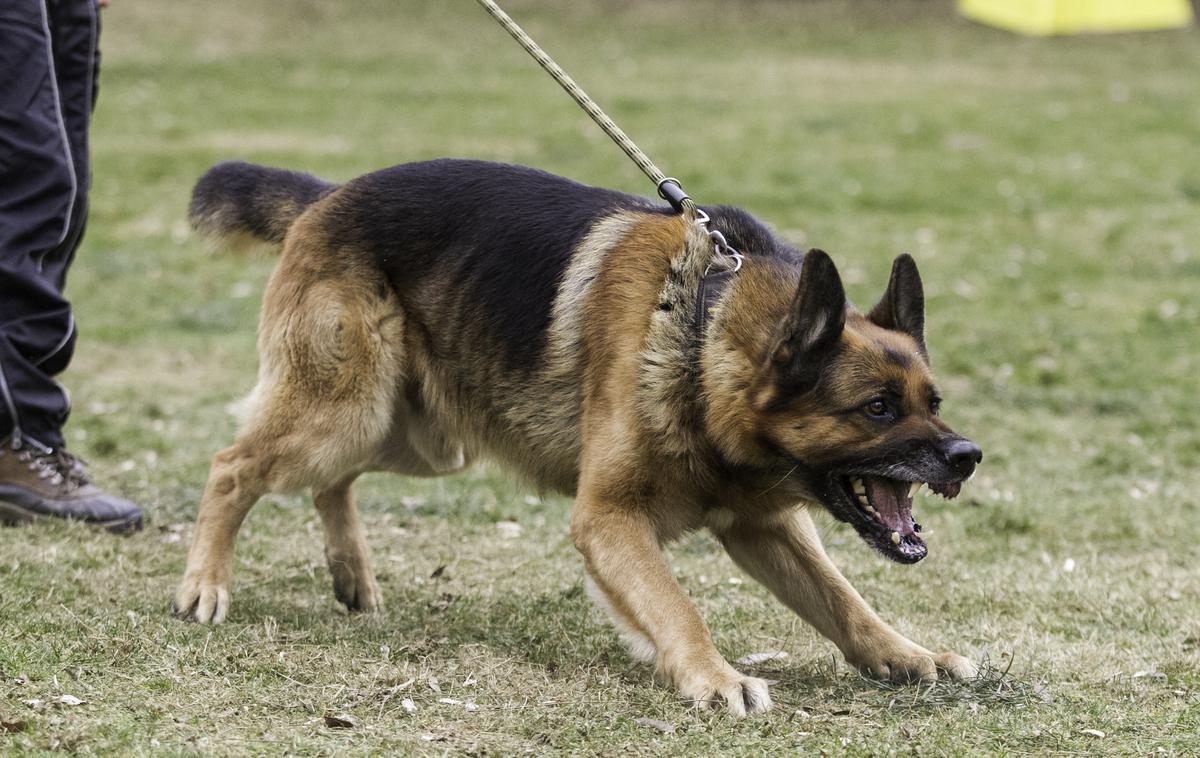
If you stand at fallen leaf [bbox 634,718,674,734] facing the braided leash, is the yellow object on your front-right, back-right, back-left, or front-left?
front-right

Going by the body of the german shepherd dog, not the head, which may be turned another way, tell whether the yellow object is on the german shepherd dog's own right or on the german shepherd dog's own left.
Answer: on the german shepherd dog's own left

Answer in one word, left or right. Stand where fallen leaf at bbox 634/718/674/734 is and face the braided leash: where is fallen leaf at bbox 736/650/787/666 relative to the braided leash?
right

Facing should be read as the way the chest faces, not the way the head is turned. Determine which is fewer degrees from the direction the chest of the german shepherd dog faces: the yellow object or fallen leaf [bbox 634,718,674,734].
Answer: the fallen leaf

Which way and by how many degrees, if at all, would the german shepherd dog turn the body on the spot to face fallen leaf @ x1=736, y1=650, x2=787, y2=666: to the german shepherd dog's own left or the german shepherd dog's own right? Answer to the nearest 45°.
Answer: approximately 45° to the german shepherd dog's own left

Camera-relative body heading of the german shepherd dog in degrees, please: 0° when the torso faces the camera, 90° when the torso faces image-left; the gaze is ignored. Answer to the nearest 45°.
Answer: approximately 315°

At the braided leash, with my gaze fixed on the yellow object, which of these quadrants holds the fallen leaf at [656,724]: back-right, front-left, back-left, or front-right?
back-right

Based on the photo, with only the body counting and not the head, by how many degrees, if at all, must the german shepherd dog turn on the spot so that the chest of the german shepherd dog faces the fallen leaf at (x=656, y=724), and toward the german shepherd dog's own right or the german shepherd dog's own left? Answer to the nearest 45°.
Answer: approximately 45° to the german shepherd dog's own right
